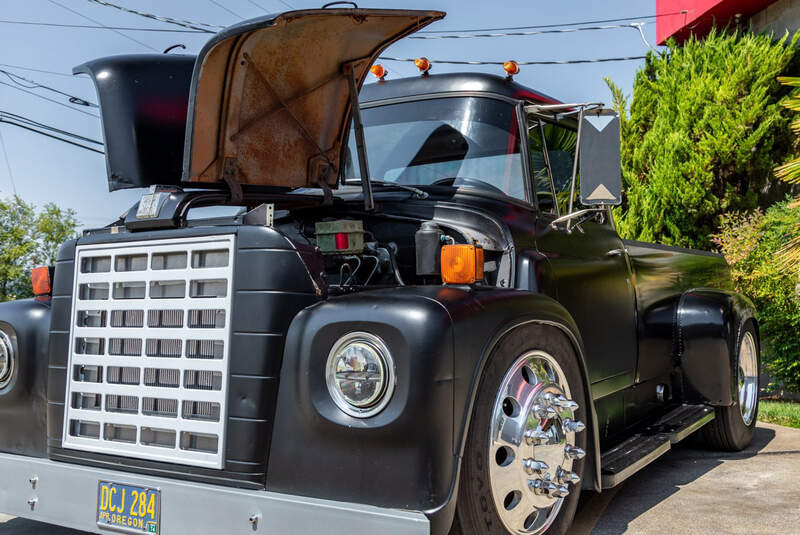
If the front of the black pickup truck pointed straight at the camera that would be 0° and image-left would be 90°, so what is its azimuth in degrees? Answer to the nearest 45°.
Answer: approximately 45°

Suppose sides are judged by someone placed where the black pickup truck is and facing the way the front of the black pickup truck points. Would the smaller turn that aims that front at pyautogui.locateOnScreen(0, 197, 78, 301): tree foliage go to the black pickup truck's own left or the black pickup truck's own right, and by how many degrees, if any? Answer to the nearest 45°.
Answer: approximately 90° to the black pickup truck's own right

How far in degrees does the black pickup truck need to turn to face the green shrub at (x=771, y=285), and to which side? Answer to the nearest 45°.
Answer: approximately 180°

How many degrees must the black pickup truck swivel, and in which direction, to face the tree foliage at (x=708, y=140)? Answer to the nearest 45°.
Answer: approximately 180°
